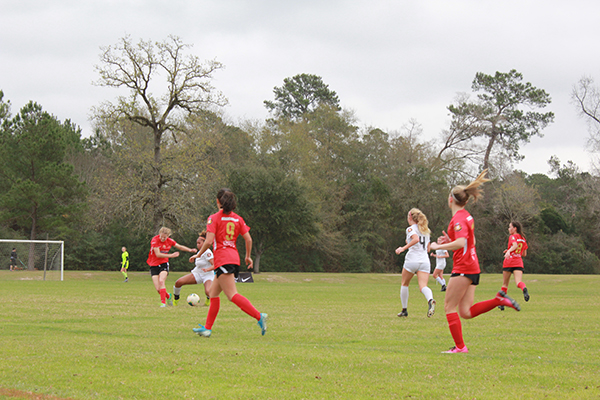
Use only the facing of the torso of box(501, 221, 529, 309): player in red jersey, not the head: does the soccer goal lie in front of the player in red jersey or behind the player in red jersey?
in front

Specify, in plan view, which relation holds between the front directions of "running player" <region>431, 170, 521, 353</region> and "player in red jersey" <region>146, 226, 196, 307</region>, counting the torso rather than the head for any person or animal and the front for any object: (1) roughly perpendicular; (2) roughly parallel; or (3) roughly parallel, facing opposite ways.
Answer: roughly parallel, facing opposite ways

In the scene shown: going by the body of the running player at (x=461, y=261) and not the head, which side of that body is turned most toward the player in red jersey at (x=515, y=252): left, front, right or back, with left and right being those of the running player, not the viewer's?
right

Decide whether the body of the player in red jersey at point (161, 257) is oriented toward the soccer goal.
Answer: no

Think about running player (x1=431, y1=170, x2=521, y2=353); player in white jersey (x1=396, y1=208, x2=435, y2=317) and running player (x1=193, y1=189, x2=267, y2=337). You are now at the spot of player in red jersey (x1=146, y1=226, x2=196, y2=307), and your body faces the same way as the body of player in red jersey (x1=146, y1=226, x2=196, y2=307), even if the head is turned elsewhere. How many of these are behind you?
0

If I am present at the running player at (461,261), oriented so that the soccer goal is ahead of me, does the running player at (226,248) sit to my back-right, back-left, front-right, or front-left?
front-left

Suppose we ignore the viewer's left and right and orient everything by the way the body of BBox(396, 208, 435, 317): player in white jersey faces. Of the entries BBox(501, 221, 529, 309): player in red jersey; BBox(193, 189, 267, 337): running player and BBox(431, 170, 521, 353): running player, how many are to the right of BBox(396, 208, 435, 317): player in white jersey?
1

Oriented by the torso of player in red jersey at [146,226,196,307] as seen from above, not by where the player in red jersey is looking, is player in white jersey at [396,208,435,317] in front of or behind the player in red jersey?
in front

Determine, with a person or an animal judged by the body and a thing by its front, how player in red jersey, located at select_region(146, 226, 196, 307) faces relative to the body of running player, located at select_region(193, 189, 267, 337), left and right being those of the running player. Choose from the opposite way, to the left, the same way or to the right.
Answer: the opposite way

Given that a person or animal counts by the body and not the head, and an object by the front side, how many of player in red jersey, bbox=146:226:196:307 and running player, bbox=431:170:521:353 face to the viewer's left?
1

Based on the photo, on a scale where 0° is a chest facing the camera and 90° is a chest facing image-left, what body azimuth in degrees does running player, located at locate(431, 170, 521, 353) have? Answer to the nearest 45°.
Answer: approximately 90°
